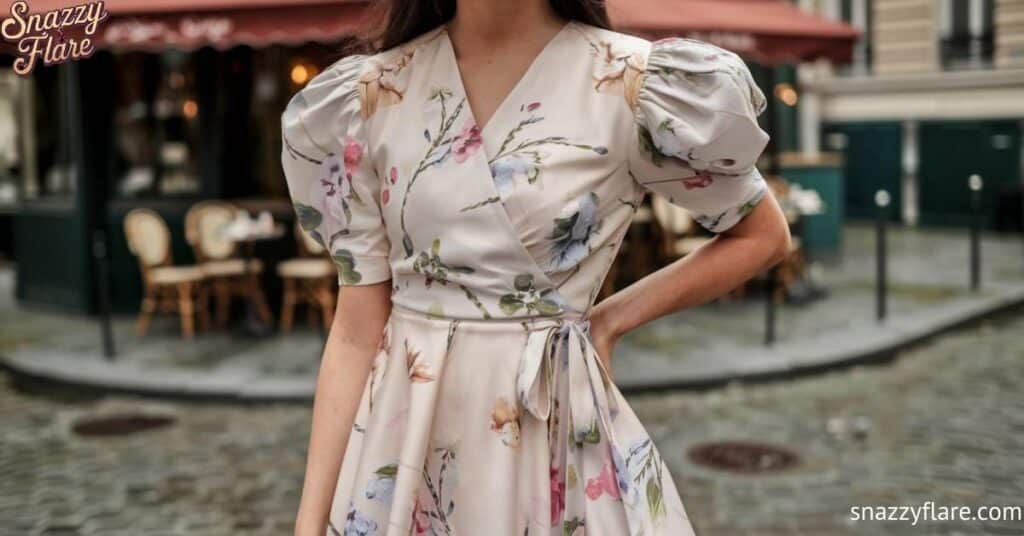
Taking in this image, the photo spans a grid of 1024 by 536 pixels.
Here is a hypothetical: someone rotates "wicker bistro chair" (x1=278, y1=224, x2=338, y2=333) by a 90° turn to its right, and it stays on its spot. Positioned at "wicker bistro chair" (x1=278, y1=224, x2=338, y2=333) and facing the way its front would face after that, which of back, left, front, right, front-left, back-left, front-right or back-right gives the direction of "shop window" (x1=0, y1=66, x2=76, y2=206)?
front

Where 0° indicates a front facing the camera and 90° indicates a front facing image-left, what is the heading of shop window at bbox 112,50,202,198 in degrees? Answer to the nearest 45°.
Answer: approximately 0°

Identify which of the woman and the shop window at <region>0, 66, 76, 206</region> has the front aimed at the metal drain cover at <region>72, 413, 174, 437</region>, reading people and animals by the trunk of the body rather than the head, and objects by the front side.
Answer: the shop window

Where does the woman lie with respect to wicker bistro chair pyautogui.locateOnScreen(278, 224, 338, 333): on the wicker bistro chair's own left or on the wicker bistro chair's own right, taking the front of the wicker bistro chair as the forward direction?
on the wicker bistro chair's own left

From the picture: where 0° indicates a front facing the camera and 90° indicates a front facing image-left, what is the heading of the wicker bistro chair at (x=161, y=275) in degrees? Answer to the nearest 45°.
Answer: approximately 315°

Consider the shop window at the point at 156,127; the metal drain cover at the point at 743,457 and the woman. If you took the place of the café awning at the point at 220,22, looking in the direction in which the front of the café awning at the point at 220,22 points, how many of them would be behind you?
1

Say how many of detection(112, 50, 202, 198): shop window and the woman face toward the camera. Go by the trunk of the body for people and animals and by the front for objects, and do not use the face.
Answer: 2
